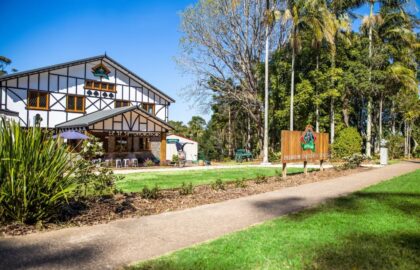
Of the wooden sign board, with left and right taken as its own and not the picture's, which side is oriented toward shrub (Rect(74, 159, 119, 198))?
right

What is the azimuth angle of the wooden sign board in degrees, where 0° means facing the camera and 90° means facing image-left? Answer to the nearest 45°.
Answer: approximately 315°

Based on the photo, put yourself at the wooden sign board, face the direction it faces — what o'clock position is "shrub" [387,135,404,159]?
The shrub is roughly at 8 o'clock from the wooden sign board.

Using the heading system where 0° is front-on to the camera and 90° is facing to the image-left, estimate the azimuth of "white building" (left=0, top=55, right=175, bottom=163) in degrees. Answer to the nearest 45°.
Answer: approximately 315°

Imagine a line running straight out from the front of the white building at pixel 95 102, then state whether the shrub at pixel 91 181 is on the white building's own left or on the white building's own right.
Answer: on the white building's own right

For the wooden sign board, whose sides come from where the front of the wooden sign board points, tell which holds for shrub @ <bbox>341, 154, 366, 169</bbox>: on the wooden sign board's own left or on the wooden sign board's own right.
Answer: on the wooden sign board's own left

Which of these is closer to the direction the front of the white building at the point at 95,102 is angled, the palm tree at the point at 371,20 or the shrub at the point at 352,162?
the shrub

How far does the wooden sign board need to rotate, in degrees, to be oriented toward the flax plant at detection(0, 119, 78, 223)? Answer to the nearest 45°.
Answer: approximately 45° to its right

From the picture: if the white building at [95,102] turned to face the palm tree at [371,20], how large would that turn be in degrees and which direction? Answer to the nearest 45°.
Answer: approximately 45° to its left
